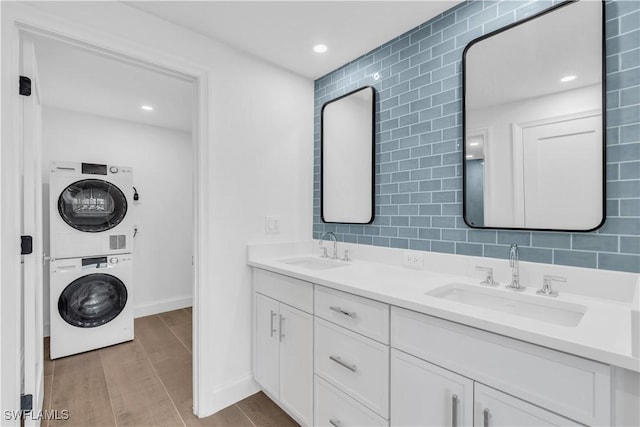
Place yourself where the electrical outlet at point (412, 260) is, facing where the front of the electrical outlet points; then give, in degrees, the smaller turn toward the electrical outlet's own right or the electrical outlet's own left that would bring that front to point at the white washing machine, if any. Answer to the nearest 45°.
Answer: approximately 45° to the electrical outlet's own right

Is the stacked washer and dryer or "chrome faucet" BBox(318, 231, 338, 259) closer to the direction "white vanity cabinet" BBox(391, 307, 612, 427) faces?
the stacked washer and dryer
